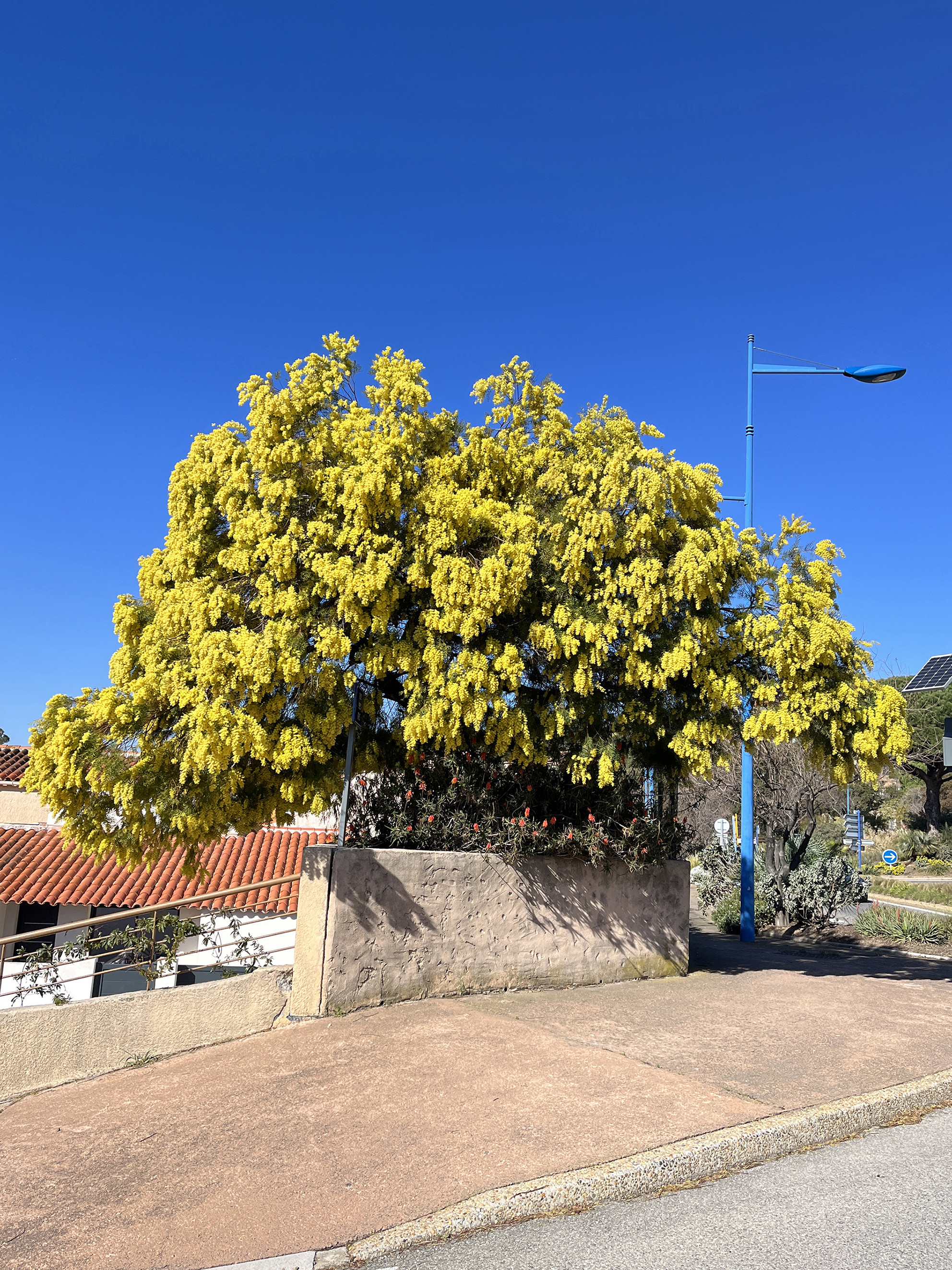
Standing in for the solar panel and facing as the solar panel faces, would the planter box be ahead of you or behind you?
ahead

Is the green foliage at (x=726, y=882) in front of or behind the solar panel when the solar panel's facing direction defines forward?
in front

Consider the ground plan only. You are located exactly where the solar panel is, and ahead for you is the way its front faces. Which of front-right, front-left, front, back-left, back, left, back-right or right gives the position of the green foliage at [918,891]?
front-left

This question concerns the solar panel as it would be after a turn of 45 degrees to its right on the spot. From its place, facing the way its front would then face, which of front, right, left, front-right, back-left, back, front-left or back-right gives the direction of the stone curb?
left

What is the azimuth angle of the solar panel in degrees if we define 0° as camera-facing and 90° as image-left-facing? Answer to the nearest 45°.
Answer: approximately 45°
